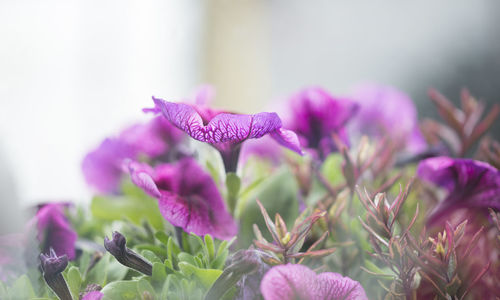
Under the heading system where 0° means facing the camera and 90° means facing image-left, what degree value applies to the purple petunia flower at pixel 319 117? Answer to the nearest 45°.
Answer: approximately 0°
